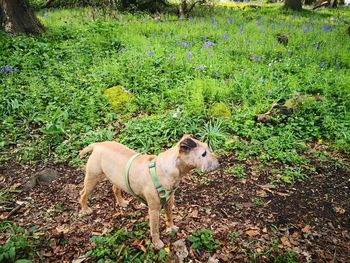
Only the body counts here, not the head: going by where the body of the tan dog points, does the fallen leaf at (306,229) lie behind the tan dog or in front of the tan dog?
in front

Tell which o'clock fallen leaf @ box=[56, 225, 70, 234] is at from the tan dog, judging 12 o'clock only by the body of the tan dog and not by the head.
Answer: The fallen leaf is roughly at 5 o'clock from the tan dog.

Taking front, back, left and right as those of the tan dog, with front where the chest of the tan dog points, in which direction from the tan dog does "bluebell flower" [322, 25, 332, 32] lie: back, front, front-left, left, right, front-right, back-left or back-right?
left

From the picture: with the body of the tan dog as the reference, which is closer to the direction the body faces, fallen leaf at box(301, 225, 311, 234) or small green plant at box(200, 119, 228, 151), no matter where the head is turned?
the fallen leaf

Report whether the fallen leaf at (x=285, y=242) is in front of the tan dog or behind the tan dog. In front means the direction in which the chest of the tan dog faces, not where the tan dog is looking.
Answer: in front

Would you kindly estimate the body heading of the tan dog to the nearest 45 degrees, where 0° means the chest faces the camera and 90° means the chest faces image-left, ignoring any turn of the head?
approximately 315°

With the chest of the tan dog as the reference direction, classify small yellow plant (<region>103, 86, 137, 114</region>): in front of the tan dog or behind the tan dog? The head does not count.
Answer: behind

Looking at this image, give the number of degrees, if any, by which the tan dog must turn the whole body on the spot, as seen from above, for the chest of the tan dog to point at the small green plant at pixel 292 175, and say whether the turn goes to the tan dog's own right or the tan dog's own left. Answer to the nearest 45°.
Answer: approximately 45° to the tan dog's own left

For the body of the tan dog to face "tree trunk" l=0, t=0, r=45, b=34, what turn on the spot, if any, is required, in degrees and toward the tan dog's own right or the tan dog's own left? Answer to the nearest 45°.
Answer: approximately 180°

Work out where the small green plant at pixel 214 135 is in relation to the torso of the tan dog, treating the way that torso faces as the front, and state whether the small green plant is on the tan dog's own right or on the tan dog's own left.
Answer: on the tan dog's own left

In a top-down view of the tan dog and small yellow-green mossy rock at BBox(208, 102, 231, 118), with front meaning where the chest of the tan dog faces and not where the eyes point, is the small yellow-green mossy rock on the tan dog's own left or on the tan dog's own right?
on the tan dog's own left

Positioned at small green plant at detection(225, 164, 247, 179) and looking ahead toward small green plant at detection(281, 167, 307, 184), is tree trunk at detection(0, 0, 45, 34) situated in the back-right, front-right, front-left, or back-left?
back-left

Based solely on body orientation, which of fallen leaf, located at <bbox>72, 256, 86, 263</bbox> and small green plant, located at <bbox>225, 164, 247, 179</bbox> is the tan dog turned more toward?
the small green plant
